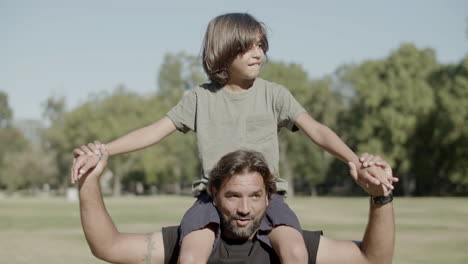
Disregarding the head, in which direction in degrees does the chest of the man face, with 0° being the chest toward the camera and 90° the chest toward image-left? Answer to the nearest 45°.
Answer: approximately 0°

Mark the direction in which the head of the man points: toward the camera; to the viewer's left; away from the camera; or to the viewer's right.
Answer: toward the camera
